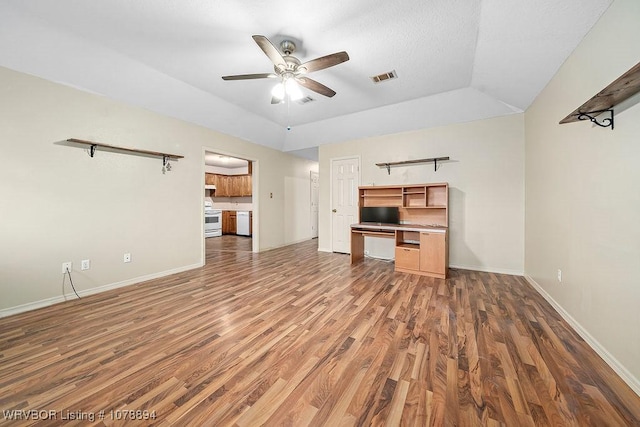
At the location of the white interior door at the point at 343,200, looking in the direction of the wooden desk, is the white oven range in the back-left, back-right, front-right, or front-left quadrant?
back-right

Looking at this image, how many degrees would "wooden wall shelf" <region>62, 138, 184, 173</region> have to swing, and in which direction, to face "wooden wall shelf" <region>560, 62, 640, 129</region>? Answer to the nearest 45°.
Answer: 0° — it already faces it

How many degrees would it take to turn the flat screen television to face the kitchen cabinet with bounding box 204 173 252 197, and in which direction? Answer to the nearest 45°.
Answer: approximately 135° to its right

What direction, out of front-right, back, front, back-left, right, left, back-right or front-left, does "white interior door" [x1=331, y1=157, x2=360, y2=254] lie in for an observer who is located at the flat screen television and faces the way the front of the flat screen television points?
back-right

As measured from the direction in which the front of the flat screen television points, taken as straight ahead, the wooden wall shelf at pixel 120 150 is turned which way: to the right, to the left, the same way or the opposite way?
to the left

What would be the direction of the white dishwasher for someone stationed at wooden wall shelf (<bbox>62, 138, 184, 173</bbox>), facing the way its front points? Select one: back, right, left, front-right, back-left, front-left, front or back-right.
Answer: left

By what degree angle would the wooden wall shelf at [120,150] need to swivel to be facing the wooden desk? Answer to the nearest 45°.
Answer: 0° — it already faces it

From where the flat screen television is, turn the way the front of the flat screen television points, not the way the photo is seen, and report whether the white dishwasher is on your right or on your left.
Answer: on your right

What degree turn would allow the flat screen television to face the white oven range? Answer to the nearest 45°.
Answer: approximately 90° to its right

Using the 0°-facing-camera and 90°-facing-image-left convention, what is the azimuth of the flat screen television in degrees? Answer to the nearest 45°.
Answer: approximately 0°

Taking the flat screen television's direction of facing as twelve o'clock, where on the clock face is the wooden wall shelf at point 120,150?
The wooden wall shelf is roughly at 2 o'clock from the flat screen television.

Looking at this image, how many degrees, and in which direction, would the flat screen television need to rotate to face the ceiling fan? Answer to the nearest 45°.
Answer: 0° — it already faces it
